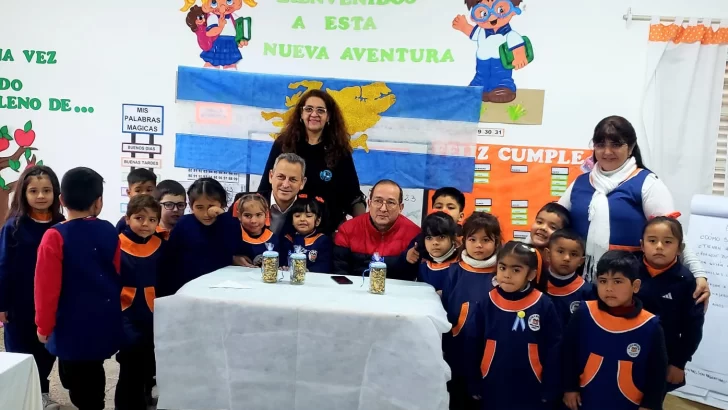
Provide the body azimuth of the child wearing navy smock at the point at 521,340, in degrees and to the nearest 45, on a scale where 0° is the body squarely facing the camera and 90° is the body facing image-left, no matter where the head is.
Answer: approximately 0°

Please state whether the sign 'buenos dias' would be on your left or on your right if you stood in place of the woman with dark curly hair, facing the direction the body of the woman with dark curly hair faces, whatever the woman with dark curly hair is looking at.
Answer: on your right

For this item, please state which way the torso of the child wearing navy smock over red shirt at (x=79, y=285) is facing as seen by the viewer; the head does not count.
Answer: away from the camera

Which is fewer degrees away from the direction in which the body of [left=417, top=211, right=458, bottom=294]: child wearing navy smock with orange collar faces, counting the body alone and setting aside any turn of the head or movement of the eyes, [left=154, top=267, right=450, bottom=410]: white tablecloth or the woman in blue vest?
the white tablecloth

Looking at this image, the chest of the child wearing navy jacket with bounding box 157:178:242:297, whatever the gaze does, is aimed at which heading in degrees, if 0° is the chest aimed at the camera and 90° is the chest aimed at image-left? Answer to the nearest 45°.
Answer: approximately 0°

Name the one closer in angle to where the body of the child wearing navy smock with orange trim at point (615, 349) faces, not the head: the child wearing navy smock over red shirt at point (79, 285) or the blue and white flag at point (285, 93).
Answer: the child wearing navy smock over red shirt

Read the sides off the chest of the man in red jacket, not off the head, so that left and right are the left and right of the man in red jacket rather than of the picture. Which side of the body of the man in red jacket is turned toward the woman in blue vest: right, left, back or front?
left

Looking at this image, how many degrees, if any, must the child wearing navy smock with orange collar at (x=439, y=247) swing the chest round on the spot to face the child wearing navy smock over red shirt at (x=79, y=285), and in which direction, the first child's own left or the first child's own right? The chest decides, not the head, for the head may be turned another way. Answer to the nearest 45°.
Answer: approximately 45° to the first child's own right
